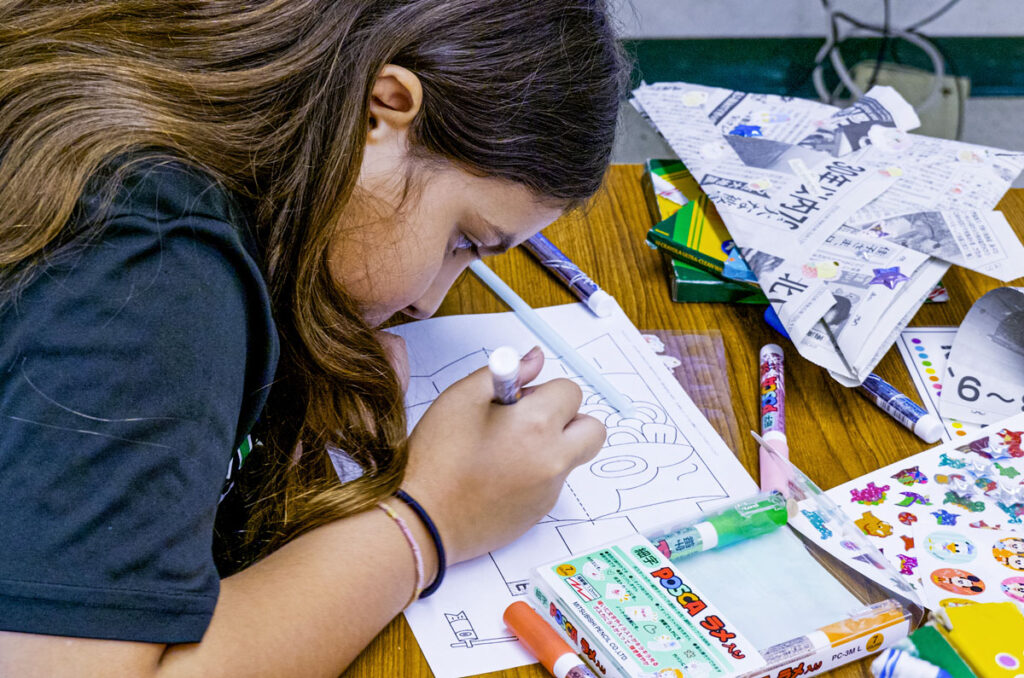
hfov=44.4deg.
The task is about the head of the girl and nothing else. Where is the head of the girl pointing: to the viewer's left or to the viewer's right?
to the viewer's right

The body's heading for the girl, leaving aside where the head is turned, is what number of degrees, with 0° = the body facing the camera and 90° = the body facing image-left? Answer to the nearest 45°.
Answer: approximately 270°
